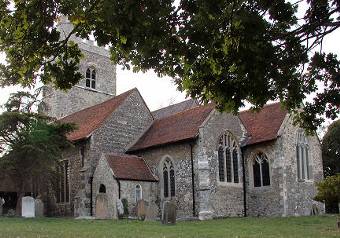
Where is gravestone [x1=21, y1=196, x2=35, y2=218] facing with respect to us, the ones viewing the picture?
facing the viewer

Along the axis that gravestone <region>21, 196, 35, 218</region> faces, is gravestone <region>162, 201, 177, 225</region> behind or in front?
in front

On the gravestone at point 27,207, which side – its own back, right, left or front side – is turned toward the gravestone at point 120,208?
left

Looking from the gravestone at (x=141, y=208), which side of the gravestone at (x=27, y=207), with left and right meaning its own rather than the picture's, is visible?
left

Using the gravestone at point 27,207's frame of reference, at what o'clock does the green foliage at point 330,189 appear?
The green foliage is roughly at 10 o'clock from the gravestone.

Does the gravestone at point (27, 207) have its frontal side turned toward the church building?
no

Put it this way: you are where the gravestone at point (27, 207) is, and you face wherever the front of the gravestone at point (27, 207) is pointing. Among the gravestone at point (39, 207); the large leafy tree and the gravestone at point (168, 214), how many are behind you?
1

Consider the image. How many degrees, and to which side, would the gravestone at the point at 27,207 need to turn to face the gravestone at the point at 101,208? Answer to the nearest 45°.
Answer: approximately 90° to its left

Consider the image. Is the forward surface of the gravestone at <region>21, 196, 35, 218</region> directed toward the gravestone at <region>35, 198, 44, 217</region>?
no
